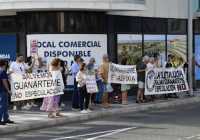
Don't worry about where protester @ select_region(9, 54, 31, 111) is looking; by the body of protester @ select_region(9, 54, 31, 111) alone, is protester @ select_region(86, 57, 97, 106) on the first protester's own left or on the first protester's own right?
on the first protester's own left

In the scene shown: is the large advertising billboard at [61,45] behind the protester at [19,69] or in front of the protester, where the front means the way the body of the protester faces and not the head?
behind

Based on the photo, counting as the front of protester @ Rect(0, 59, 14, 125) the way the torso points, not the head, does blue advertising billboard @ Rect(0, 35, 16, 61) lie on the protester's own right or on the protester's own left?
on the protester's own left
